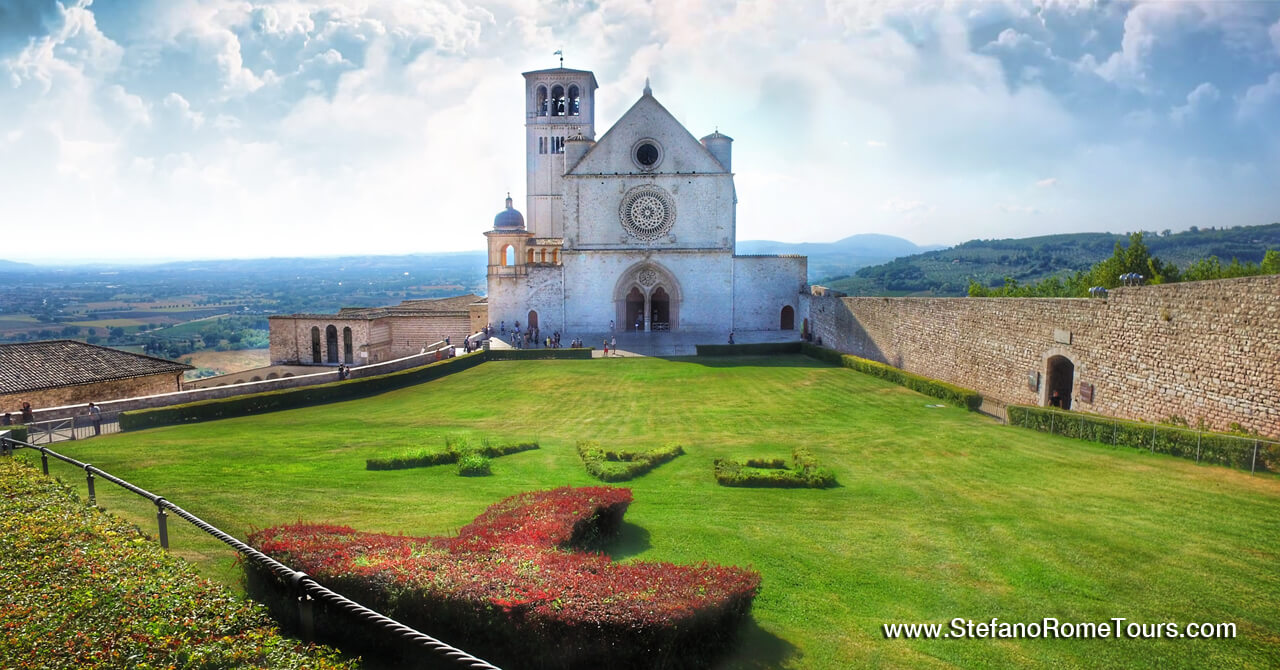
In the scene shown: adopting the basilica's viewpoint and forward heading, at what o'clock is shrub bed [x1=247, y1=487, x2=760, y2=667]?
The shrub bed is roughly at 12 o'clock from the basilica.

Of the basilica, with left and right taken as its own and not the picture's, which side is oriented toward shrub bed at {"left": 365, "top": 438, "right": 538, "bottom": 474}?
front

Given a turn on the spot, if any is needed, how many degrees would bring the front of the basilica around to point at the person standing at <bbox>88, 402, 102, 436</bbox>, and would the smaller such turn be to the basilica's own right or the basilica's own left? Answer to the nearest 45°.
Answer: approximately 45° to the basilica's own right

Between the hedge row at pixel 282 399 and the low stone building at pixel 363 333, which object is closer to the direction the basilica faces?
the hedge row

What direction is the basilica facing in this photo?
toward the camera

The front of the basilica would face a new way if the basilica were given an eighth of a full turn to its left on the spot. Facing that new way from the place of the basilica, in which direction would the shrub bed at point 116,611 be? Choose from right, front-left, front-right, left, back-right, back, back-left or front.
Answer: front-right

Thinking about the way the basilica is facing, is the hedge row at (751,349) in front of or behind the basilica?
in front

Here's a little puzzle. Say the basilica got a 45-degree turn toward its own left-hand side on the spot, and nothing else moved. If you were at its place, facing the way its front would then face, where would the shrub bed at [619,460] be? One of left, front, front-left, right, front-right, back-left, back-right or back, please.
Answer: front-right

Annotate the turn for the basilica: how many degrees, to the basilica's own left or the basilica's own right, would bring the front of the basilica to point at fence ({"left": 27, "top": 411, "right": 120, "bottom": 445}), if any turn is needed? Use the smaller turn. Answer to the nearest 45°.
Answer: approximately 45° to the basilica's own right

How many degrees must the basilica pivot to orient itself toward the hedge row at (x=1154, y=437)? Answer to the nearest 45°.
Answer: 0° — it already faces it

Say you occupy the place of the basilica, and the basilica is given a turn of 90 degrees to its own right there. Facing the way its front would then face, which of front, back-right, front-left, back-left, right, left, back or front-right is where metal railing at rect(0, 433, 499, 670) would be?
left

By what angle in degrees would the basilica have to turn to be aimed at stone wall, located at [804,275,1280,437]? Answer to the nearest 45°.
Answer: approximately 45° to its left

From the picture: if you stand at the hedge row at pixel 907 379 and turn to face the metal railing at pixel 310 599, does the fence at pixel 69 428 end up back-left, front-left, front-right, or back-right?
front-right

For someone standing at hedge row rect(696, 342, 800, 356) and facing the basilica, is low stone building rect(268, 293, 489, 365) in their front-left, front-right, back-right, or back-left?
front-left

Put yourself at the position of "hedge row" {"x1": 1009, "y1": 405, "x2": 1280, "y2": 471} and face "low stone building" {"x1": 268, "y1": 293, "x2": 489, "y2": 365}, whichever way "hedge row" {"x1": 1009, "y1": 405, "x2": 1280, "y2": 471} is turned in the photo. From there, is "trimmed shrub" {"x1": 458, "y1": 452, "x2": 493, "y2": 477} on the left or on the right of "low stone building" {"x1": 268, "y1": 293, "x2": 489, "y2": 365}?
left

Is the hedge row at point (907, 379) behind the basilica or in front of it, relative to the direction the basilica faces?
in front

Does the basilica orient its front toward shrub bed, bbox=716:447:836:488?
yes
